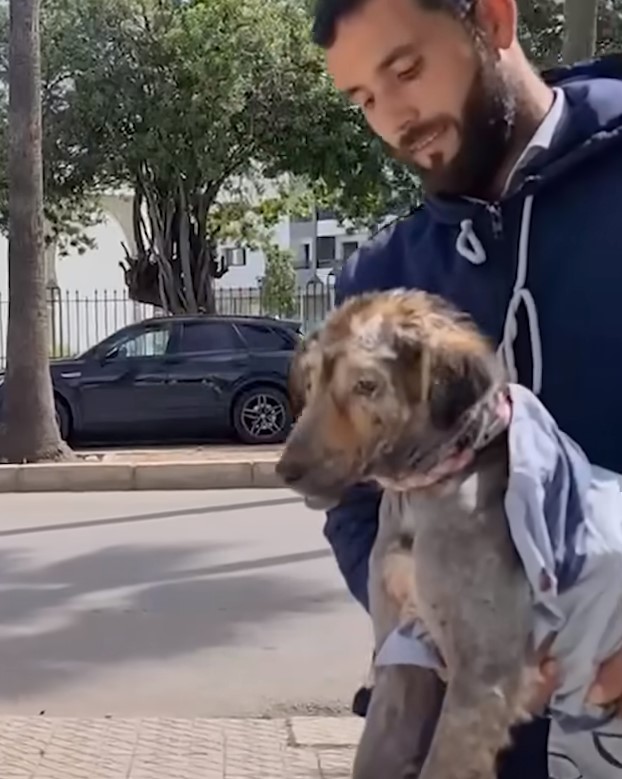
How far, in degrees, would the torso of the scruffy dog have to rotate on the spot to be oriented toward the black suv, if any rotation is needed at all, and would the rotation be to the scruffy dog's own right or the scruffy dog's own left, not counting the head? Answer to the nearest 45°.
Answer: approximately 135° to the scruffy dog's own right

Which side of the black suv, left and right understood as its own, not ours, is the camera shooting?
left

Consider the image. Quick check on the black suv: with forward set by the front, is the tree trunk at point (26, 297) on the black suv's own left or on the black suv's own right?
on the black suv's own left

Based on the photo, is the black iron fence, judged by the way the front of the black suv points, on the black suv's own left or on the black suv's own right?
on the black suv's own right

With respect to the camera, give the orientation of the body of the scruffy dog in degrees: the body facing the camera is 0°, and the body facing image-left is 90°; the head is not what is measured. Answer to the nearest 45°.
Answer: approximately 45°

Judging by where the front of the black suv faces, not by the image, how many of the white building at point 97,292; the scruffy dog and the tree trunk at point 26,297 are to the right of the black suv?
1

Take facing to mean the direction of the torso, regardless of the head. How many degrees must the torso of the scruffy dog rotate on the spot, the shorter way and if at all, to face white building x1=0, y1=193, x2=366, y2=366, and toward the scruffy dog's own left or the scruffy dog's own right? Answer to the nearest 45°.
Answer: approximately 135° to the scruffy dog's own right

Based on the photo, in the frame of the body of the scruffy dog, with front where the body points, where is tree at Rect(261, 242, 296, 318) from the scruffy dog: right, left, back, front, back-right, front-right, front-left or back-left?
back-right

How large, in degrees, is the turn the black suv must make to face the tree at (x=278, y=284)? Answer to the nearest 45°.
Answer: approximately 90° to its right
